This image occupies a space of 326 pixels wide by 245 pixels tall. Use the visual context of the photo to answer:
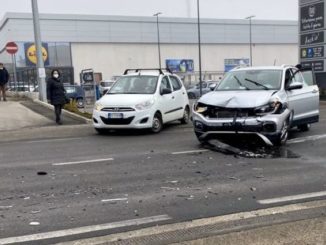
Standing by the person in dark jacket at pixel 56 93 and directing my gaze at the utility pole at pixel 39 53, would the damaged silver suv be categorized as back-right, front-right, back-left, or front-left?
back-right

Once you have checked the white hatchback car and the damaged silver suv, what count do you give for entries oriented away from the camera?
0

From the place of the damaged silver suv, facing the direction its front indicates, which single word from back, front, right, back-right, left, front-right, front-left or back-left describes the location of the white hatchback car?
right

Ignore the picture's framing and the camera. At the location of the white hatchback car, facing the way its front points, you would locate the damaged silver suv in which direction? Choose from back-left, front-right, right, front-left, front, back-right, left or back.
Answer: left

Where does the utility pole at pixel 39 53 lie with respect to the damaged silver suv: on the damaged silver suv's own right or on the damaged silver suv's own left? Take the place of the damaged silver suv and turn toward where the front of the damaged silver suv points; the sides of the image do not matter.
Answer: on the damaged silver suv's own right

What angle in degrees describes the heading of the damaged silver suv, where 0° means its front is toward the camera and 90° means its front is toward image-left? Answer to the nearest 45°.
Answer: approximately 45°

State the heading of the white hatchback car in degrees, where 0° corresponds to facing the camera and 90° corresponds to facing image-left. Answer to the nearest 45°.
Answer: approximately 45°

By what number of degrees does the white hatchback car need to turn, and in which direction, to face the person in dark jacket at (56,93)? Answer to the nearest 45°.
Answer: approximately 90° to its right

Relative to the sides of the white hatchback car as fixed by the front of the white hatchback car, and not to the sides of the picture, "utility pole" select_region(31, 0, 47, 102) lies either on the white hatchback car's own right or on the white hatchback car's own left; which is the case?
on the white hatchback car's own right
